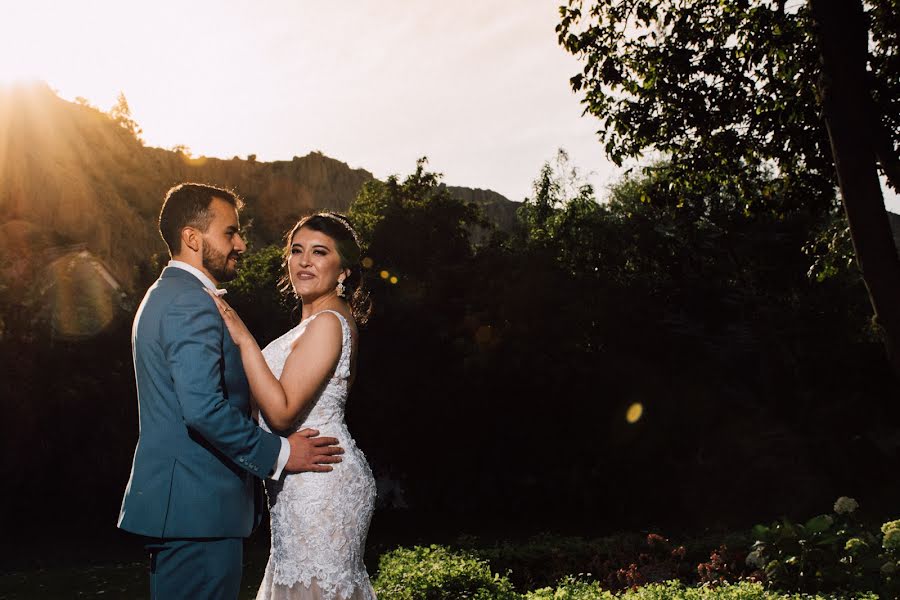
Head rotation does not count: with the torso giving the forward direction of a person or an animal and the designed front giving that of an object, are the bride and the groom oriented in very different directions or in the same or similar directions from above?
very different directions

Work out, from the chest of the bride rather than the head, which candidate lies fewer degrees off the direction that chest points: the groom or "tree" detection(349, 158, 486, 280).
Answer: the groom

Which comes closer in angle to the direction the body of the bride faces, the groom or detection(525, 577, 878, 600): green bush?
the groom

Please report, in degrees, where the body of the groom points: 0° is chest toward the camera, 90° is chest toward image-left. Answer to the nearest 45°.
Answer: approximately 270°

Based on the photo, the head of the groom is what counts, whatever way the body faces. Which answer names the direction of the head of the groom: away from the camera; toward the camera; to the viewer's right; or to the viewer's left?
to the viewer's right

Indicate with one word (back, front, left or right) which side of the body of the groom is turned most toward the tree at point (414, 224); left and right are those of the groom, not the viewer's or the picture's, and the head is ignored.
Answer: left

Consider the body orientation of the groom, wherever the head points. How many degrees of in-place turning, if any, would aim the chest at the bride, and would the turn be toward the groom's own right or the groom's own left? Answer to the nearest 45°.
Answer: approximately 45° to the groom's own left

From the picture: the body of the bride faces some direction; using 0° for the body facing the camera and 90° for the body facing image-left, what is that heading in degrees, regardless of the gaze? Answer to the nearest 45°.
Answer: approximately 90°
